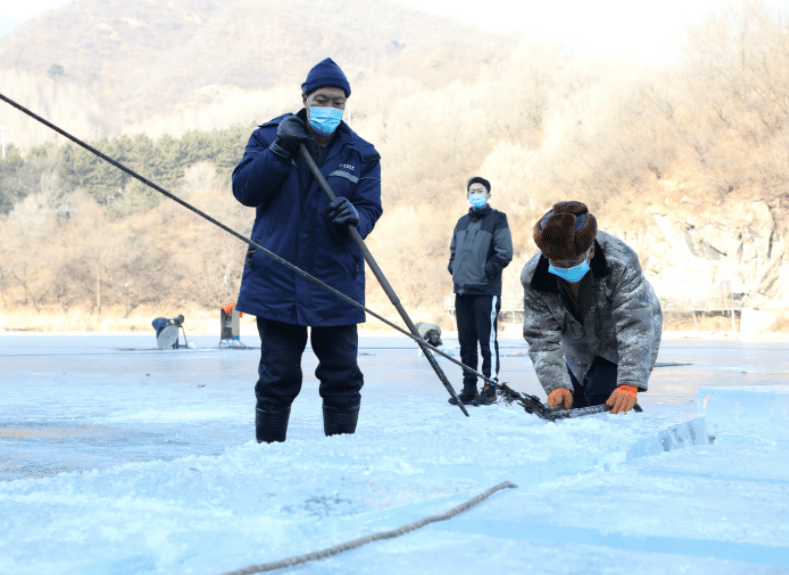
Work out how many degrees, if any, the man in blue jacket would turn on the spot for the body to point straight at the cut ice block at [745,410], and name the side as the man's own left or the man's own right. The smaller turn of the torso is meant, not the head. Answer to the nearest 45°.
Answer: approximately 135° to the man's own left

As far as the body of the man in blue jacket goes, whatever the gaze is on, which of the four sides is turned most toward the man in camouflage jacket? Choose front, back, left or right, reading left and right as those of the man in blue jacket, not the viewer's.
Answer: left

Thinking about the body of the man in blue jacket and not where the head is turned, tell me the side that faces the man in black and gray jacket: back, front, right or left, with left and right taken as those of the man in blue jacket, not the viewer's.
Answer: back

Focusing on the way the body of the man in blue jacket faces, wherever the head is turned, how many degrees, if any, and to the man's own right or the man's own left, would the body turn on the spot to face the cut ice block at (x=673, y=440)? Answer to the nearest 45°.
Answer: approximately 90° to the man's own left

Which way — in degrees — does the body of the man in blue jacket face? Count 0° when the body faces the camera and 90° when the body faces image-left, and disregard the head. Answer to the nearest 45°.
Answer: approximately 0°

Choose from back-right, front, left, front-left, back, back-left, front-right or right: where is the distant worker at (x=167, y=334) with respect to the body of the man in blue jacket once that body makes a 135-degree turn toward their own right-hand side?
front-right
